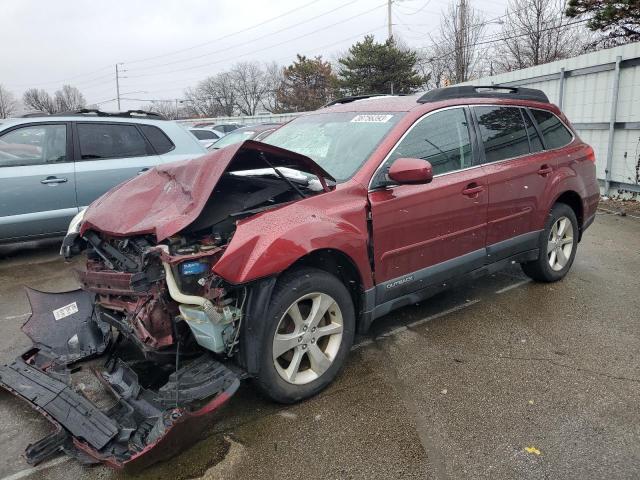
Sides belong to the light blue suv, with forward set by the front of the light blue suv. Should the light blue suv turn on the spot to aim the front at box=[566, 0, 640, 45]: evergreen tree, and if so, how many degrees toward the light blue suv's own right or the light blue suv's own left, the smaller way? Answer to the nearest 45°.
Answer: approximately 180°

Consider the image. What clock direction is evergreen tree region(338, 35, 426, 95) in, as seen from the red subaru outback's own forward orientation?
The evergreen tree is roughly at 5 o'clock from the red subaru outback.

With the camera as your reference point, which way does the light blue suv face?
facing to the left of the viewer

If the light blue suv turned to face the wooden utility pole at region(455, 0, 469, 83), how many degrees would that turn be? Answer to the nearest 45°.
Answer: approximately 135° to its right

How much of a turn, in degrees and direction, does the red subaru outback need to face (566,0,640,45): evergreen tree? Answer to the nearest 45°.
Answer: approximately 180°

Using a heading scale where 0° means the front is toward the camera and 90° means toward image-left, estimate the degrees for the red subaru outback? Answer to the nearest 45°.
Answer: approximately 45°
